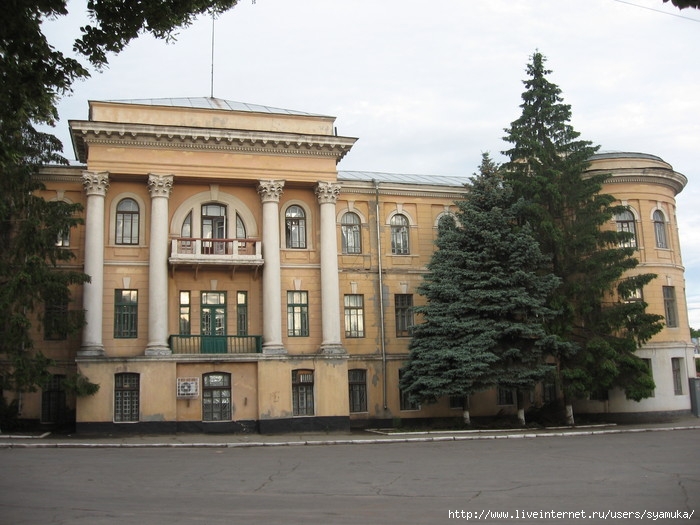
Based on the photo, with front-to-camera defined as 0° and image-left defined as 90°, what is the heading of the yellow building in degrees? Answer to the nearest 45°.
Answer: approximately 0°

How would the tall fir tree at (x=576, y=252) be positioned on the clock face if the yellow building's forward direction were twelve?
The tall fir tree is roughly at 9 o'clock from the yellow building.
